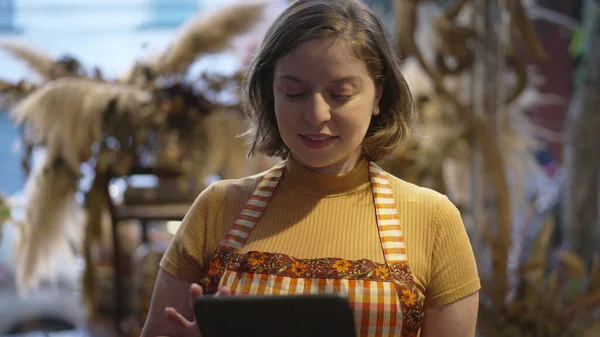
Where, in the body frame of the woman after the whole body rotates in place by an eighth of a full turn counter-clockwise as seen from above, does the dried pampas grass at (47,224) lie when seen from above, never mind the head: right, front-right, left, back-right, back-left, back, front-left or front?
back

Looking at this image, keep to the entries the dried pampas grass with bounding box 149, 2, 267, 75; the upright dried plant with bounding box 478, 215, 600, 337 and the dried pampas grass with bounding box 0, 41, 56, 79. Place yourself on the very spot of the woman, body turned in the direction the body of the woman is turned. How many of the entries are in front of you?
0

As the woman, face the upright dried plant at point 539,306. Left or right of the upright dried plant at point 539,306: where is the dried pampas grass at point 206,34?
left

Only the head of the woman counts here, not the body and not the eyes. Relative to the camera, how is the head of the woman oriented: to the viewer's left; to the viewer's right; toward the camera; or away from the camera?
toward the camera

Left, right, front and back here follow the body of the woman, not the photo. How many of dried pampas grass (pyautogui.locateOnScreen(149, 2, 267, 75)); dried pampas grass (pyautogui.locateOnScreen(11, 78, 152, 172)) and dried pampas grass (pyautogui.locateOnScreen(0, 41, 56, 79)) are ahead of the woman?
0

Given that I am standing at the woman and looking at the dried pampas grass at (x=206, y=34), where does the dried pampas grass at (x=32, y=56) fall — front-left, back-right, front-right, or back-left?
front-left

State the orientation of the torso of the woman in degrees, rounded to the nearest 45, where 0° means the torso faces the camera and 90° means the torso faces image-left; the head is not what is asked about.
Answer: approximately 0°

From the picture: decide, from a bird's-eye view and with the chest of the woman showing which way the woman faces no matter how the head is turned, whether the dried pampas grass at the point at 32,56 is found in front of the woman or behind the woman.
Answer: behind

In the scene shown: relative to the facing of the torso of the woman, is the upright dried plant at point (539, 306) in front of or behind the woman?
behind

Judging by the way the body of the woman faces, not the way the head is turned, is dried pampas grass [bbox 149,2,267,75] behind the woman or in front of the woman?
behind
